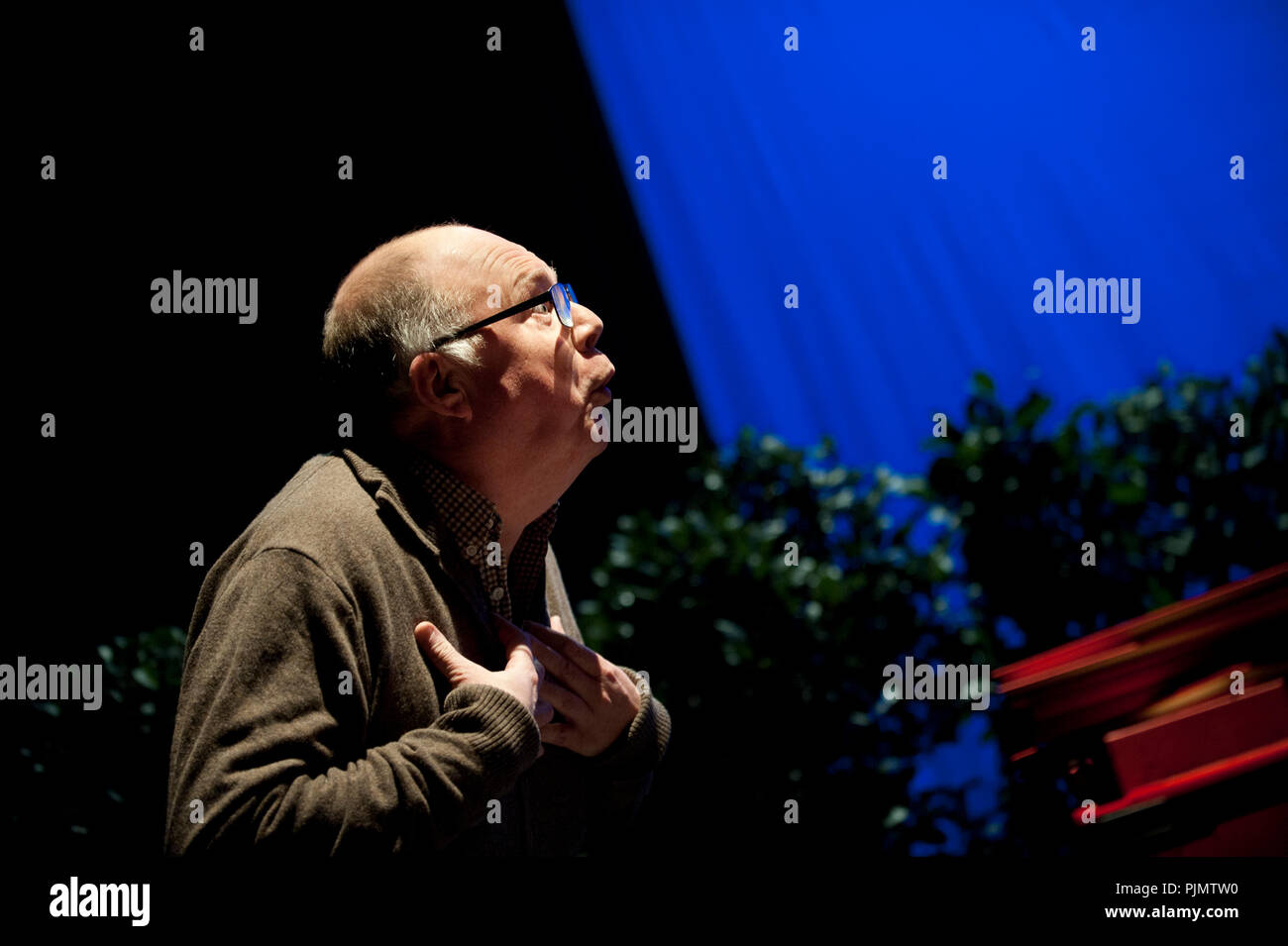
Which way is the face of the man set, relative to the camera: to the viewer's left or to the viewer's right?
to the viewer's right

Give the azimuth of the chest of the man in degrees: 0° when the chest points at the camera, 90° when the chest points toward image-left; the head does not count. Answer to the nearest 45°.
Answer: approximately 315°
